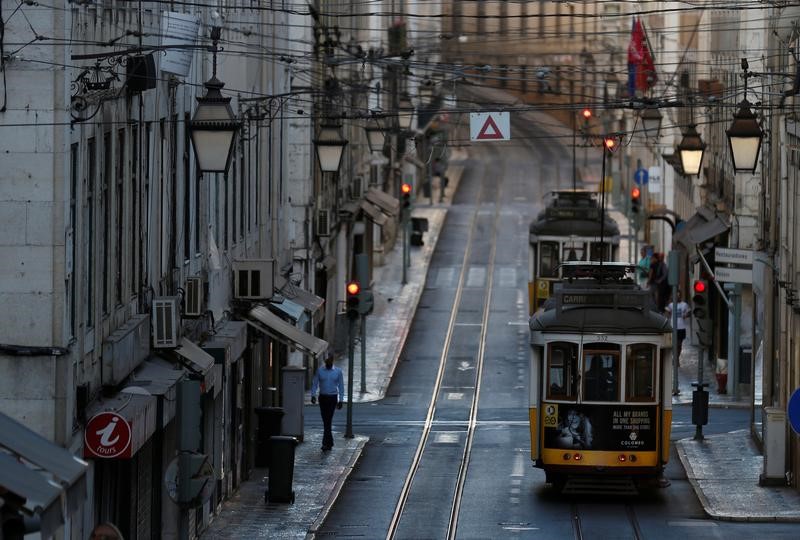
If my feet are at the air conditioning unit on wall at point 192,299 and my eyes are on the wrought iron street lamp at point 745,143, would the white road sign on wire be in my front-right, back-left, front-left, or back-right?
front-left

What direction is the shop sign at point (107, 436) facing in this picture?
toward the camera

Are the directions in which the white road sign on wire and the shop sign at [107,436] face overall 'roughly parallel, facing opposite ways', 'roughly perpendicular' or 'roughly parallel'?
roughly parallel

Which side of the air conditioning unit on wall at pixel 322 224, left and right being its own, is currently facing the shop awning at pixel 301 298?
right

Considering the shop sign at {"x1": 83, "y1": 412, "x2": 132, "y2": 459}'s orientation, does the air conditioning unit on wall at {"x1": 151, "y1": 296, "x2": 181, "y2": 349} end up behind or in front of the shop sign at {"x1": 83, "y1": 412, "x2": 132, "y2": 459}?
behind

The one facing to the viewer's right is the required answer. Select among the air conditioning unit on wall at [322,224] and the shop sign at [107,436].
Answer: the air conditioning unit on wall

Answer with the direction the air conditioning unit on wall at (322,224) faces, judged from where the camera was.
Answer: facing to the right of the viewer

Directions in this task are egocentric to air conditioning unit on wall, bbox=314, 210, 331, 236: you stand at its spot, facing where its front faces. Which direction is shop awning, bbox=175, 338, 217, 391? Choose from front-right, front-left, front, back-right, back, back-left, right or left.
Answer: right
